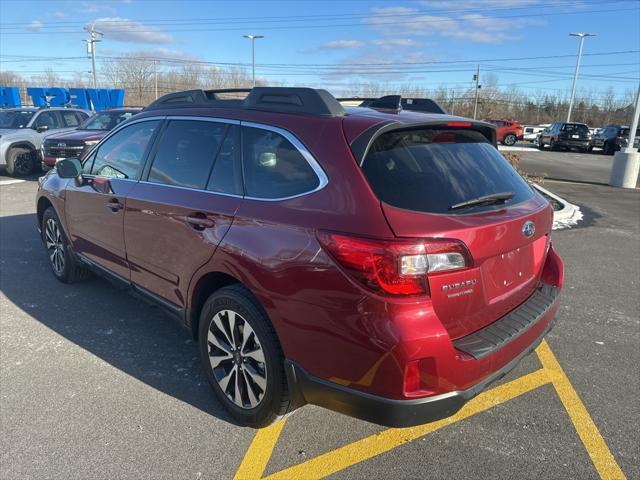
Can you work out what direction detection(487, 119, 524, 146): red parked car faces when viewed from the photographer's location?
facing away from the viewer and to the left of the viewer

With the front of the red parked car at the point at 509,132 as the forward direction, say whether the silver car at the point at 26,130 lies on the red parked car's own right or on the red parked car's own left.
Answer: on the red parked car's own left

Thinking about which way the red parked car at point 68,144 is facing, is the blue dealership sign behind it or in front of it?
behind

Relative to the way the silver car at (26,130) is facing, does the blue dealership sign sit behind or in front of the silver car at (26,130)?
behind

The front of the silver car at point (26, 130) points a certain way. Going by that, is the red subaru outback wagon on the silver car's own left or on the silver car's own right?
on the silver car's own left

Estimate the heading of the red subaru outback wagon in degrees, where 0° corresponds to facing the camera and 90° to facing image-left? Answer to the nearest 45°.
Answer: approximately 135°

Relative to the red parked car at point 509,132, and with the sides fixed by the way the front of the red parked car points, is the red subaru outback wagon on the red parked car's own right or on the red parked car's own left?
on the red parked car's own left

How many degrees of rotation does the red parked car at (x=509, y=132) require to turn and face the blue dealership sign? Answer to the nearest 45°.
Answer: approximately 45° to its left

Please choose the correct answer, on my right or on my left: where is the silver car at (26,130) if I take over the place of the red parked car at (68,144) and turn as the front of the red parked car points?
on my right

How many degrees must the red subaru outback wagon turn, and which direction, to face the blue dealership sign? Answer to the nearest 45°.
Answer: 0° — it already faces it
